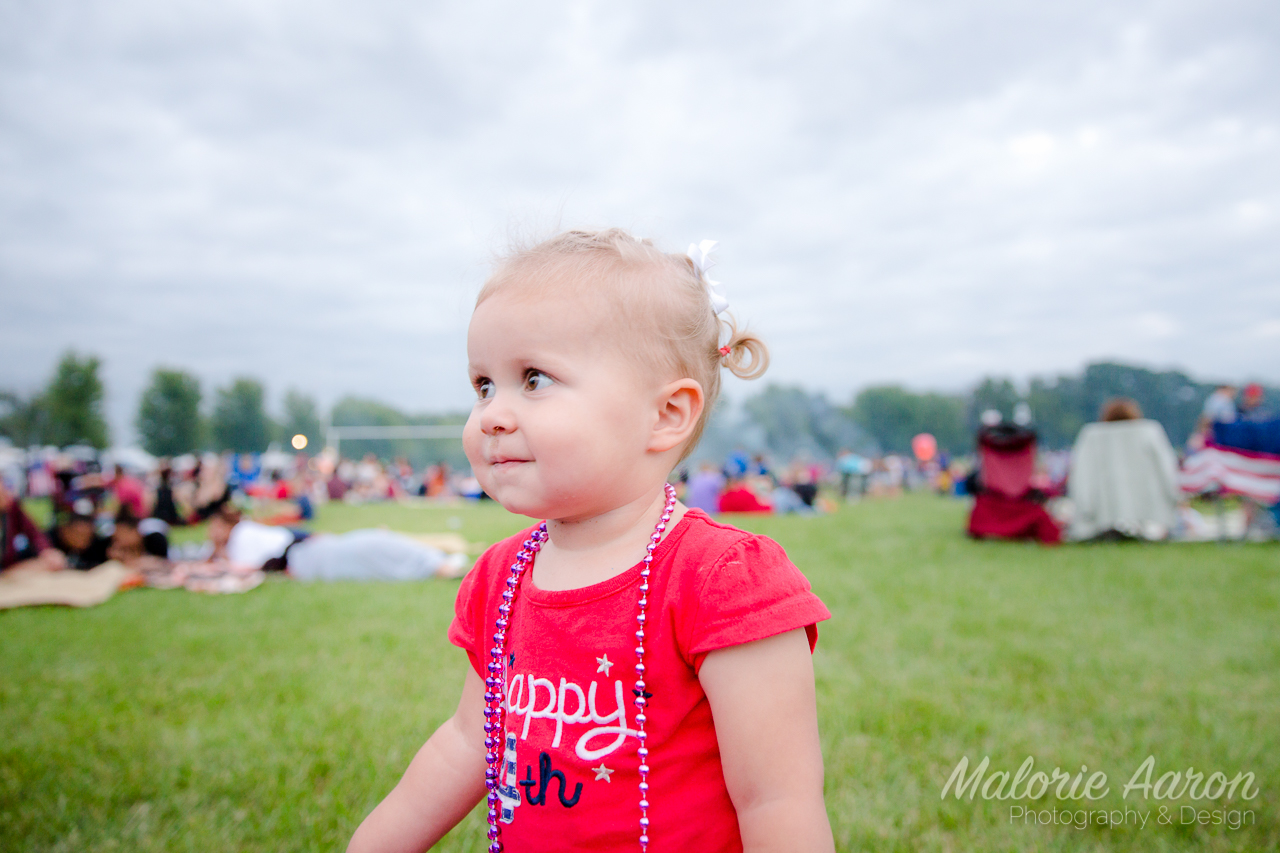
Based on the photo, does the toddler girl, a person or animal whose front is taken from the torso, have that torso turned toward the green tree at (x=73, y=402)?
no

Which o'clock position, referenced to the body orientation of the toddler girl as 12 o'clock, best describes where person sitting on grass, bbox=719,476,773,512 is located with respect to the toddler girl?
The person sitting on grass is roughly at 5 o'clock from the toddler girl.

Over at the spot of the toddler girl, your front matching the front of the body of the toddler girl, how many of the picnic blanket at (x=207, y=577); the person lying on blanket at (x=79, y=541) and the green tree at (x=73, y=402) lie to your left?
0

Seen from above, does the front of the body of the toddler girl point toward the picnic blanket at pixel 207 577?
no

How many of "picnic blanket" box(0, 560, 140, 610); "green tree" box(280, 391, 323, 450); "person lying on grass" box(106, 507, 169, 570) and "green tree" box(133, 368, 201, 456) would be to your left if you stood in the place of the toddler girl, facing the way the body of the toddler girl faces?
0

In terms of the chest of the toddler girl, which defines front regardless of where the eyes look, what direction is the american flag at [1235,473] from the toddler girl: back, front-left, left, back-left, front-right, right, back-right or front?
back

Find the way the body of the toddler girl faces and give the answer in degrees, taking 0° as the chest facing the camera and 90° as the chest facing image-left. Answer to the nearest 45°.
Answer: approximately 45°

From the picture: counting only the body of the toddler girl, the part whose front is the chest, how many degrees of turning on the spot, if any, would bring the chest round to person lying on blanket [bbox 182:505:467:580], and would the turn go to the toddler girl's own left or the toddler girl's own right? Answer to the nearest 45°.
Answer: approximately 135° to the toddler girl's own right

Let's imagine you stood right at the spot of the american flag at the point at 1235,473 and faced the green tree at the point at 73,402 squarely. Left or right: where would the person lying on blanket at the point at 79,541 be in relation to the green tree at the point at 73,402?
left

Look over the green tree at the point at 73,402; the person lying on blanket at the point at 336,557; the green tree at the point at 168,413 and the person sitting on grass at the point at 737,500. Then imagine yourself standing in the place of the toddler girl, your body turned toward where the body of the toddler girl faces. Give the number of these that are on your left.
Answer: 0

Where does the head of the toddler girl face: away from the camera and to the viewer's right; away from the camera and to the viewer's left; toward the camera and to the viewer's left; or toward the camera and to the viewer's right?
toward the camera and to the viewer's left
